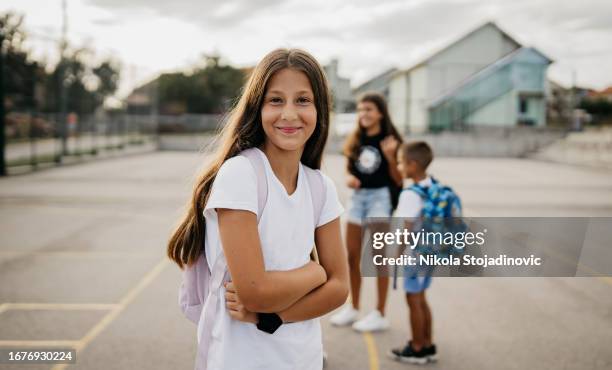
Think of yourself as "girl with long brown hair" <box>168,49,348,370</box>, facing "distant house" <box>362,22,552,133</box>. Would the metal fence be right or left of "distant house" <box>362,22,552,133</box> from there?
left

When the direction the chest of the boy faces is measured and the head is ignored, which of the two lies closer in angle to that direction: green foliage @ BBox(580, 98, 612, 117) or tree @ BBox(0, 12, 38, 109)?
the tree

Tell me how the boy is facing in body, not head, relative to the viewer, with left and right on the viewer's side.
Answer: facing to the left of the viewer

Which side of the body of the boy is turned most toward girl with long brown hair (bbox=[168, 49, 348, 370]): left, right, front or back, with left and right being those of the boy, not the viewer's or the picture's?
left

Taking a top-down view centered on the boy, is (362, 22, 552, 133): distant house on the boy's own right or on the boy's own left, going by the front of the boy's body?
on the boy's own right
